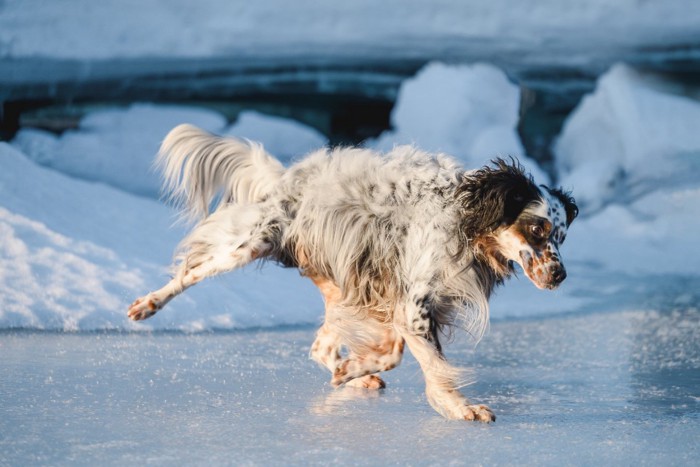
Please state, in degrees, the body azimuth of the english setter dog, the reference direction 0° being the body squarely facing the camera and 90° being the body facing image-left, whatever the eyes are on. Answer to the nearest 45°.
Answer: approximately 270°
